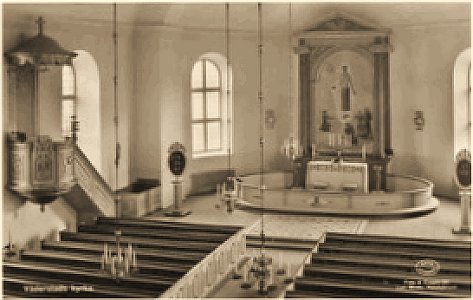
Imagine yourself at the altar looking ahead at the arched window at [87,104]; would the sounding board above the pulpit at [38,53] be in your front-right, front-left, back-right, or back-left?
front-left

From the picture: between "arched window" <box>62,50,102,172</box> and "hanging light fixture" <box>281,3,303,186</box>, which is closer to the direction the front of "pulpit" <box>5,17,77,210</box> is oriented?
the hanging light fixture

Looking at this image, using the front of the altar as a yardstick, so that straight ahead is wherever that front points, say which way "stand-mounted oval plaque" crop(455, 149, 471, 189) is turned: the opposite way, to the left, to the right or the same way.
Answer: the same way

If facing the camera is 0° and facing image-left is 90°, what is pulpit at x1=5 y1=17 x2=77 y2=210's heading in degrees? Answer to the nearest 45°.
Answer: approximately 315°

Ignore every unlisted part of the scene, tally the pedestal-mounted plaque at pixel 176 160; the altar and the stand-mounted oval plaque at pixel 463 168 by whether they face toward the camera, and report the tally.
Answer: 3

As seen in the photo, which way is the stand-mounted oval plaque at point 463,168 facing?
toward the camera

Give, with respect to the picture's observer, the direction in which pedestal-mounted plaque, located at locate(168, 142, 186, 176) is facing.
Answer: facing the viewer

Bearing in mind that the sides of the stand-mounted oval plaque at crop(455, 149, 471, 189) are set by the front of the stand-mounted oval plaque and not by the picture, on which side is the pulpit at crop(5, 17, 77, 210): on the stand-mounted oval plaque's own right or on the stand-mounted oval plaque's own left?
on the stand-mounted oval plaque's own right

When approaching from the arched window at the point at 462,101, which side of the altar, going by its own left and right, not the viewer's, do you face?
left

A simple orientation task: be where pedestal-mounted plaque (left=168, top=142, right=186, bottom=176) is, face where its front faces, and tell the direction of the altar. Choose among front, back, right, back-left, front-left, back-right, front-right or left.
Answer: left

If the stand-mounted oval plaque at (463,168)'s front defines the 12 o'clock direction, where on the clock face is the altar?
The altar is roughly at 4 o'clock from the stand-mounted oval plaque.

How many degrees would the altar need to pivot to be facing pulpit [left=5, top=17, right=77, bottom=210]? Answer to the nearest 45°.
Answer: approximately 45° to its right

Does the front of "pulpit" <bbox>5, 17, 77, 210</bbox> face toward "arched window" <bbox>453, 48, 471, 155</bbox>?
no

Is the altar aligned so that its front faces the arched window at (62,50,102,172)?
no

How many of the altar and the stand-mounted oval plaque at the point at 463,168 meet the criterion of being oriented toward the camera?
2

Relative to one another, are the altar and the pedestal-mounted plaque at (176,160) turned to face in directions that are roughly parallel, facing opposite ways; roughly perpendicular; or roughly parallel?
roughly parallel

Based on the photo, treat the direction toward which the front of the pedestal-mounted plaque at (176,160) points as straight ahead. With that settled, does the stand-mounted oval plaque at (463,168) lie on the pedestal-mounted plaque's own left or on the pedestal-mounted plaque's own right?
on the pedestal-mounted plaque's own left

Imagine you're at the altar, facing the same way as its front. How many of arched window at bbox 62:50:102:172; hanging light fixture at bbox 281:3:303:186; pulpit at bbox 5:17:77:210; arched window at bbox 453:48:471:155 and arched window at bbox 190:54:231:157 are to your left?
1

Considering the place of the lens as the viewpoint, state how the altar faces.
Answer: facing the viewer

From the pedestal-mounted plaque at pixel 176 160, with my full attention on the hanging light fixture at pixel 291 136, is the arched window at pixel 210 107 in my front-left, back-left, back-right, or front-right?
front-left
